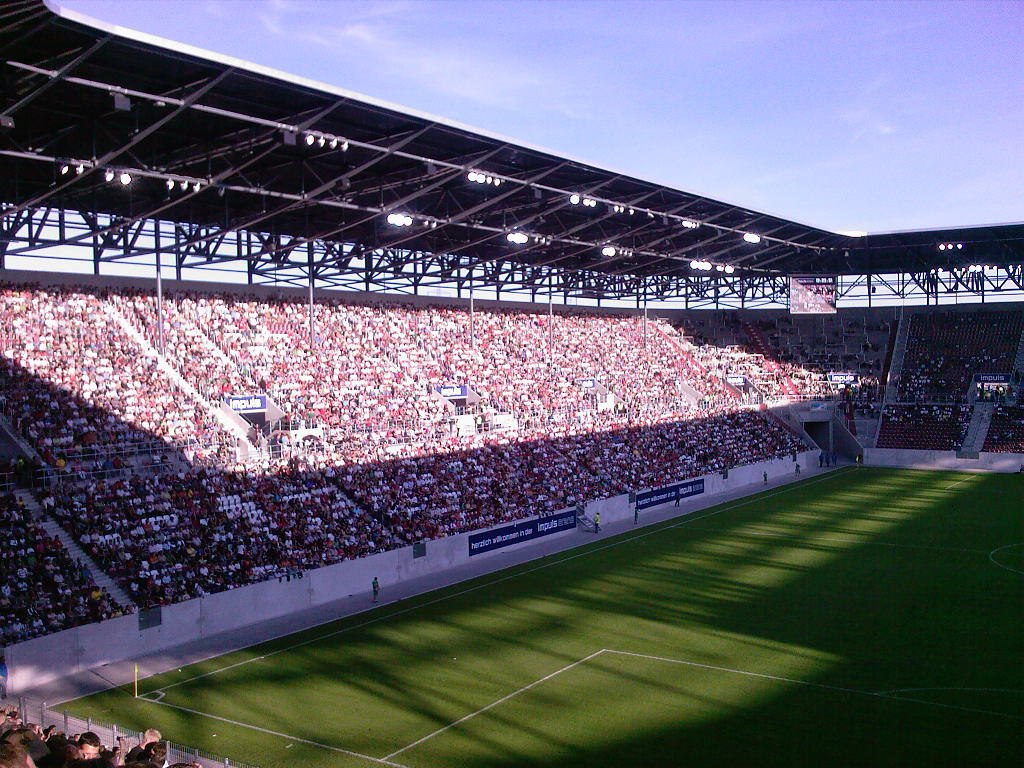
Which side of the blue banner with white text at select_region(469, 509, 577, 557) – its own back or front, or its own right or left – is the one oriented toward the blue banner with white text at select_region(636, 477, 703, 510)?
left

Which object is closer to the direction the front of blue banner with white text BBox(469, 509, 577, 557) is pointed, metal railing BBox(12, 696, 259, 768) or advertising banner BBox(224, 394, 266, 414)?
the metal railing

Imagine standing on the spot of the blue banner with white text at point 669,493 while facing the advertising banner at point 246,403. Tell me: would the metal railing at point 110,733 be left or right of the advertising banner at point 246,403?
left

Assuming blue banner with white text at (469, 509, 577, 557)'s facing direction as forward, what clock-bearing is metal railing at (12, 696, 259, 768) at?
The metal railing is roughly at 2 o'clock from the blue banner with white text.

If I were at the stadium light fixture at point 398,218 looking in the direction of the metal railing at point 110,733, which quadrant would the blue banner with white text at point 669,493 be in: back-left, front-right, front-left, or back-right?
back-left

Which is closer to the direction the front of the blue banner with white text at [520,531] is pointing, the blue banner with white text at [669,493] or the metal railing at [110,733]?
the metal railing

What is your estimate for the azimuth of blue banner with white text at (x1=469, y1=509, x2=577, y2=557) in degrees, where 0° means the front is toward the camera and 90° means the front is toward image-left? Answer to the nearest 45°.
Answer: approximately 315°
